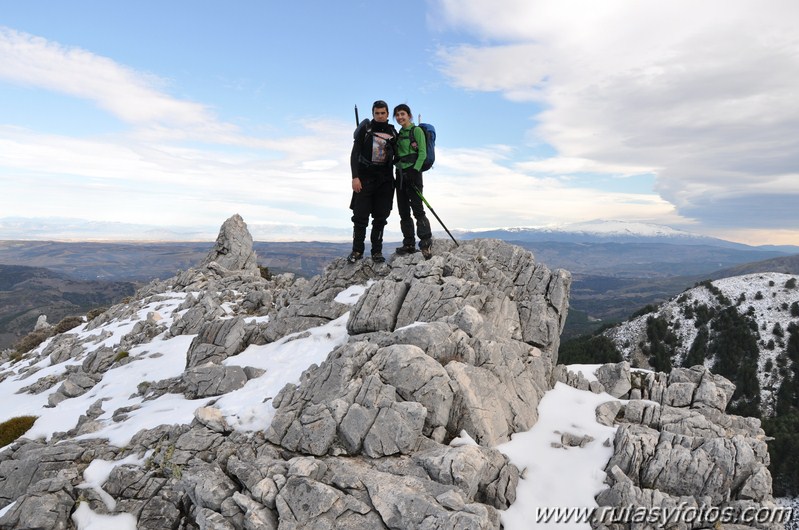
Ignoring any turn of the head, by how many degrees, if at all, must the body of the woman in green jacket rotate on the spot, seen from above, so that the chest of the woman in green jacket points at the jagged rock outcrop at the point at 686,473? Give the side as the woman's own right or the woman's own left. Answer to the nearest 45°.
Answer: approximately 90° to the woman's own left

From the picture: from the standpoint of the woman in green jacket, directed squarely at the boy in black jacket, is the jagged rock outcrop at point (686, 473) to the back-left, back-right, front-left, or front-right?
back-left

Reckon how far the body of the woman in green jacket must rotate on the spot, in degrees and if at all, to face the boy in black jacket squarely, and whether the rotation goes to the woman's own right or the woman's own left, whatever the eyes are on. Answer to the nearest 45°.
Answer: approximately 45° to the woman's own right
